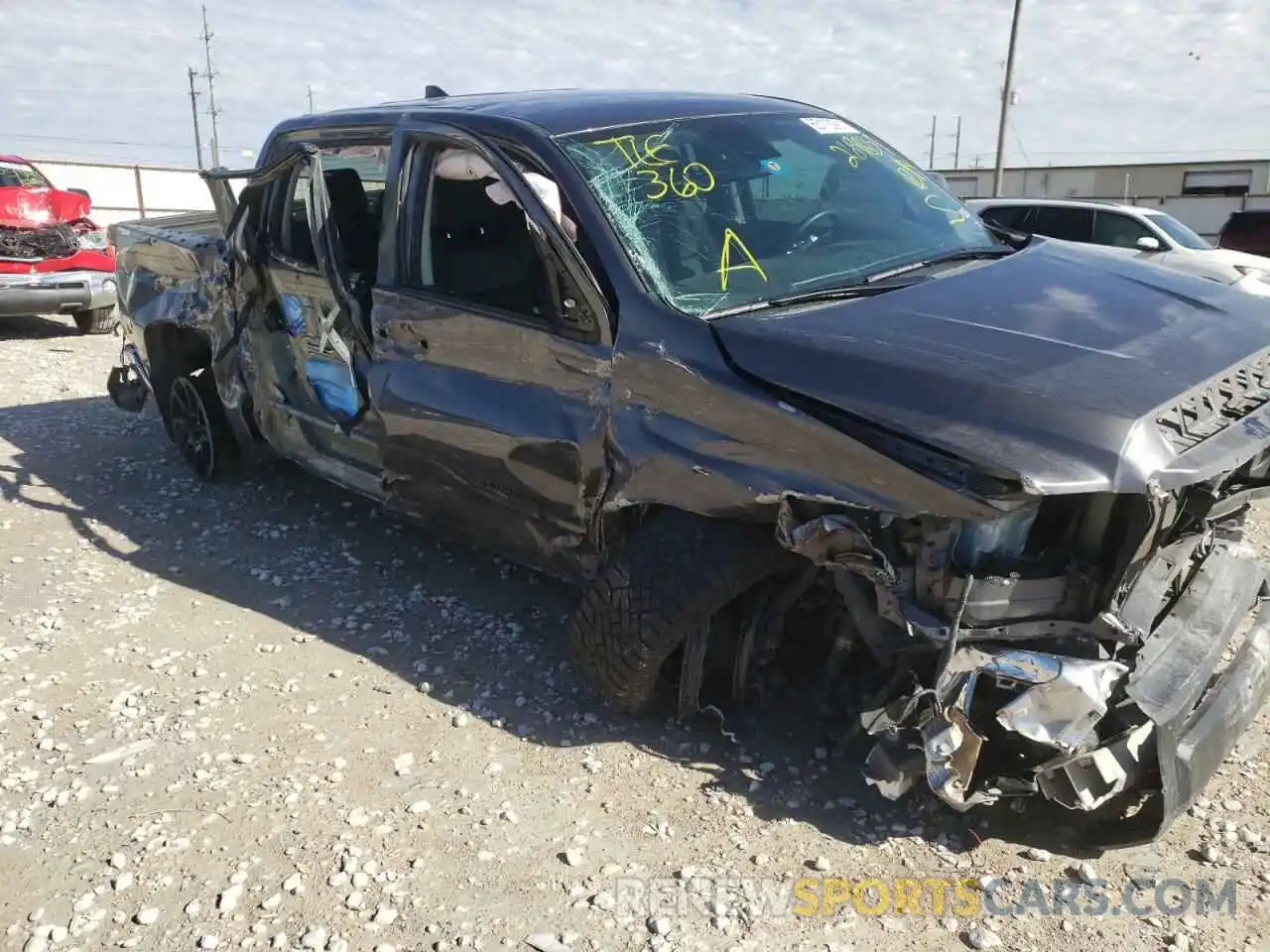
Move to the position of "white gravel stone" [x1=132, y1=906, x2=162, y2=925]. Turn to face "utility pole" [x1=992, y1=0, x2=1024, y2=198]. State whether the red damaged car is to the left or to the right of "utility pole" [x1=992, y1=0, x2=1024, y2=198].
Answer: left

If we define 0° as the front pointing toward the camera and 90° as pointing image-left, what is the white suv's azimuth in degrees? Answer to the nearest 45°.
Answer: approximately 315°

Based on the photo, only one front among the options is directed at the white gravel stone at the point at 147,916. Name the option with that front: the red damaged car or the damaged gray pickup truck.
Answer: the red damaged car

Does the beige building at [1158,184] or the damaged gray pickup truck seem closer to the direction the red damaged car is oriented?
the damaged gray pickup truck

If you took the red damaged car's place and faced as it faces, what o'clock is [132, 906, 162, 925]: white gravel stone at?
The white gravel stone is roughly at 12 o'clock from the red damaged car.

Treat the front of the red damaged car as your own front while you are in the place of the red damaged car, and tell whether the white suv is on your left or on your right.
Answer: on your left
